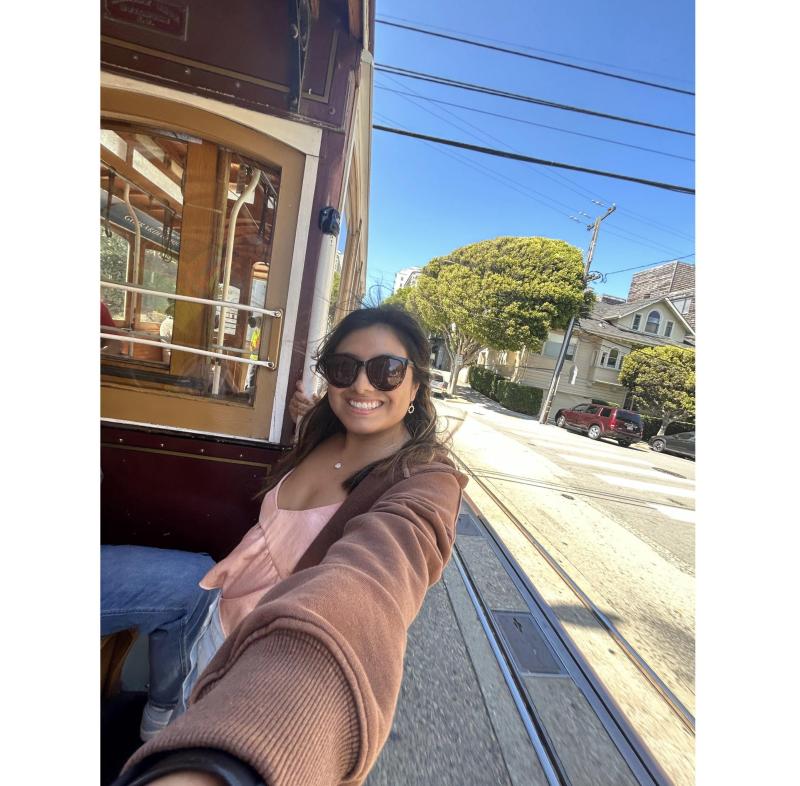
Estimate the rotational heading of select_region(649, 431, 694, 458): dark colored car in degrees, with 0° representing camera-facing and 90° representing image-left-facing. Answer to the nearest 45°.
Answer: approximately 90°

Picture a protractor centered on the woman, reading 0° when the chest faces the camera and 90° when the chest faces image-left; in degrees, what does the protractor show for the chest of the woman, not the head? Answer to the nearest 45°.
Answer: approximately 45°

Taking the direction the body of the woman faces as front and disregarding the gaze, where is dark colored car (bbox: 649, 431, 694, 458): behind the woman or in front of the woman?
behind

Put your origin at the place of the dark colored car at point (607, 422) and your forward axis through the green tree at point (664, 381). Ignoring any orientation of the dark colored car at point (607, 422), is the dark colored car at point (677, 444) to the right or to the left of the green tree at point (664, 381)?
right

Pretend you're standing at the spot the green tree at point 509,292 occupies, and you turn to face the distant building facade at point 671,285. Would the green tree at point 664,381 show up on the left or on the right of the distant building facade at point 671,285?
right

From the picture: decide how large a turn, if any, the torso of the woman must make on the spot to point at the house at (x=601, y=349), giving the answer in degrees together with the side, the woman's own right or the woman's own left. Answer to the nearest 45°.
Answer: approximately 180°
